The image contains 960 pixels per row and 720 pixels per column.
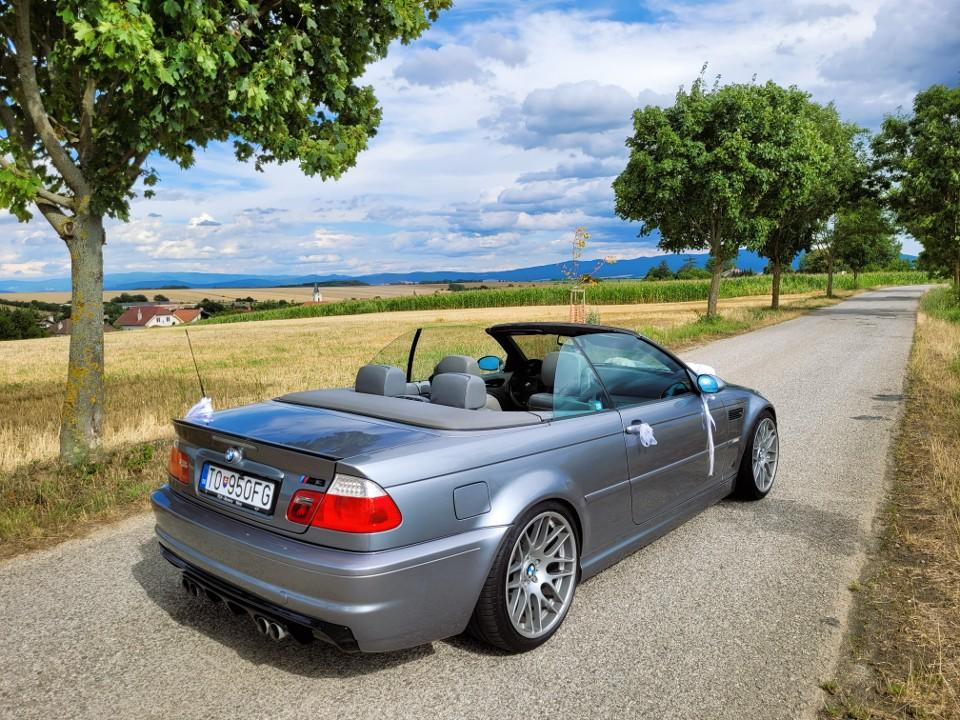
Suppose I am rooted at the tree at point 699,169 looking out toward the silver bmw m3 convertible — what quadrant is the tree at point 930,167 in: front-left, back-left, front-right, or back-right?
back-left

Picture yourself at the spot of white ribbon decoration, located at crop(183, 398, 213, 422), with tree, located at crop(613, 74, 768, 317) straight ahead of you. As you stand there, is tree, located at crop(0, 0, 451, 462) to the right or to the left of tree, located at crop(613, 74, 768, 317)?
left

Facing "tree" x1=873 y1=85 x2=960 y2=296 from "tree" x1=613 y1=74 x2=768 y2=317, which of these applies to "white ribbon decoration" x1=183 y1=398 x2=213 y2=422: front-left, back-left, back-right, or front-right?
back-right

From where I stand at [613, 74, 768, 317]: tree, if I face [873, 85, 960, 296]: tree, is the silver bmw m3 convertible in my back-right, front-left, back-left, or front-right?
back-right

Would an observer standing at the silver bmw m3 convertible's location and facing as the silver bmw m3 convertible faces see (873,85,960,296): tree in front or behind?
in front

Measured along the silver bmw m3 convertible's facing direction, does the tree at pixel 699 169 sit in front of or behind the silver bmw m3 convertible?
in front

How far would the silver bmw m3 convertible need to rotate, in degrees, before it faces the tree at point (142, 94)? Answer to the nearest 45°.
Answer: approximately 90° to its left

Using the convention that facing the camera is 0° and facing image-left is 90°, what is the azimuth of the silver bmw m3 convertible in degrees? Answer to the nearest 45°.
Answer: approximately 225°
